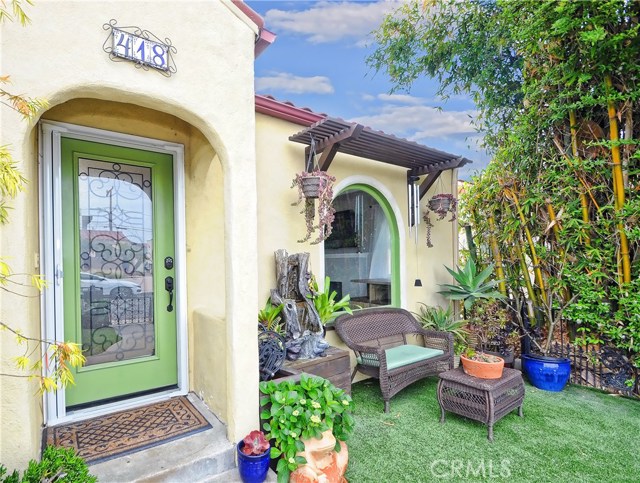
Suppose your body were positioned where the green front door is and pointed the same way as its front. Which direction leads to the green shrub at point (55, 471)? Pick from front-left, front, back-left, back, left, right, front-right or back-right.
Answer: front-right

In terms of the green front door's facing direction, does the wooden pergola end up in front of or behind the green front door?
in front

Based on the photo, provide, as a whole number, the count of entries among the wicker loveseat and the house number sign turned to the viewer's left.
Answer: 0

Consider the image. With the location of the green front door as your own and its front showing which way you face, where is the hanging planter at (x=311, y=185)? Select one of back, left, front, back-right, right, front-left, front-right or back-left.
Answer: front-left

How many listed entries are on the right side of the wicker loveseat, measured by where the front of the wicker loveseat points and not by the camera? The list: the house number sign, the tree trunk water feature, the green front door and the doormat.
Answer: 4

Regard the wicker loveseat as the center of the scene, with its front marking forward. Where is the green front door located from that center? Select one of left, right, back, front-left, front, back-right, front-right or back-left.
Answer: right

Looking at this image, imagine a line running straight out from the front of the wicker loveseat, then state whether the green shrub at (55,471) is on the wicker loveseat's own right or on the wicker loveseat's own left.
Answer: on the wicker loveseat's own right

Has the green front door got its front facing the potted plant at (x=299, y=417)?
yes

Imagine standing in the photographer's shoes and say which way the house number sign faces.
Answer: facing the viewer and to the right of the viewer

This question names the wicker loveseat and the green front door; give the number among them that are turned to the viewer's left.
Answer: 0

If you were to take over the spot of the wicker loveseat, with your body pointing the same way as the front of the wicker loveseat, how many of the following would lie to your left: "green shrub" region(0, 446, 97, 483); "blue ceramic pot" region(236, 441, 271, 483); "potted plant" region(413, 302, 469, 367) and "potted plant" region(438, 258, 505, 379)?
2

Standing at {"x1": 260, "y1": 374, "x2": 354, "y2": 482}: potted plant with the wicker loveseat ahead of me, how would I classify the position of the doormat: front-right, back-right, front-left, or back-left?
back-left
